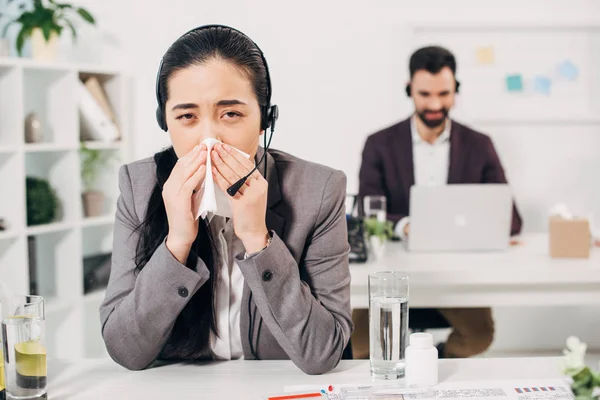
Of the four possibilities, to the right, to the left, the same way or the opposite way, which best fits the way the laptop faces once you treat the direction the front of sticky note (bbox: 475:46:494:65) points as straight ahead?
the opposite way

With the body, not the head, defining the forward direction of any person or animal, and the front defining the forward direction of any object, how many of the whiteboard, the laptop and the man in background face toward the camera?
2

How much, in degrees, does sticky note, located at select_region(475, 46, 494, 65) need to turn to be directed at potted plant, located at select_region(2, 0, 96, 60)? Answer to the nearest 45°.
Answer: approximately 45° to its right

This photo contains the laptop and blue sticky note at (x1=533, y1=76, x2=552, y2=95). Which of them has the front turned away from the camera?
the laptop

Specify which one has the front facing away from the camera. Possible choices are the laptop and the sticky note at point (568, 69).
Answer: the laptop

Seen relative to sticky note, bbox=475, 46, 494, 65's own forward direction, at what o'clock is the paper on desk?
The paper on desk is roughly at 12 o'clock from the sticky note.

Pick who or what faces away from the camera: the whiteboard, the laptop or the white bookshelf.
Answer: the laptop

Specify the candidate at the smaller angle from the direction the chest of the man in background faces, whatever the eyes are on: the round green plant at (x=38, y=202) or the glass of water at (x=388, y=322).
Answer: the glass of water

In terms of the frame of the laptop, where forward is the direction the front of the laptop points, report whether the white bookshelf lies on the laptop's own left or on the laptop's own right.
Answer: on the laptop's own left

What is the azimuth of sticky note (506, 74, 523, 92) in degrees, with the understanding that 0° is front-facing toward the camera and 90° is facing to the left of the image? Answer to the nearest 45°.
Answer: approximately 0°

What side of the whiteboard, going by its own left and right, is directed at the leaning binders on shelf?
right

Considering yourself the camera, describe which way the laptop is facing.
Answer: facing away from the viewer

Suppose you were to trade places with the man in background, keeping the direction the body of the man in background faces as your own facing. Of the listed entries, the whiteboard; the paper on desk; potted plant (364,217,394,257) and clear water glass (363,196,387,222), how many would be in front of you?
3

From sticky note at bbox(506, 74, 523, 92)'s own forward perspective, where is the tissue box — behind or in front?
in front
